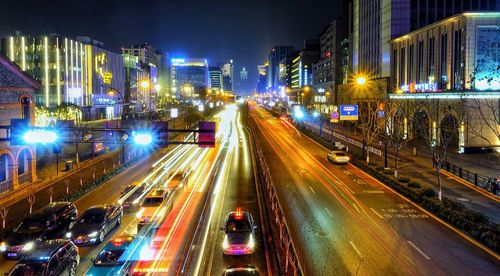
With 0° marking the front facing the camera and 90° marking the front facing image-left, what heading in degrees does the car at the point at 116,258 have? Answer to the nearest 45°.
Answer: approximately 45°

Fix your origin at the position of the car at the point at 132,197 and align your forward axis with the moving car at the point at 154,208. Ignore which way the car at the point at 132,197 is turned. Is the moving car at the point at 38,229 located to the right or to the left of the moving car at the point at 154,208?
right

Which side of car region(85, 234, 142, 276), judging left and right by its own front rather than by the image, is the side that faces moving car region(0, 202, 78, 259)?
right

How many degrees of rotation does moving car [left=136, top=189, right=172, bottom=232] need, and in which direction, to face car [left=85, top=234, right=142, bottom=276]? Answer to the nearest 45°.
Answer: approximately 45° to its left

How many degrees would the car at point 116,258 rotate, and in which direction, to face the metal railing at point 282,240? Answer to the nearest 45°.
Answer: approximately 135° to its left

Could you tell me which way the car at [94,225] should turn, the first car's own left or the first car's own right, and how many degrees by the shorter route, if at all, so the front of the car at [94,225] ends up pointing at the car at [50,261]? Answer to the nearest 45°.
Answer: approximately 45° to the first car's own left

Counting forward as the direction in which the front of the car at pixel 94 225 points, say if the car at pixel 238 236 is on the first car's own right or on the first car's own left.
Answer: on the first car's own left

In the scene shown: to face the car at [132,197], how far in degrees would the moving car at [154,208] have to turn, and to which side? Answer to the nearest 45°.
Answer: approximately 135° to its right

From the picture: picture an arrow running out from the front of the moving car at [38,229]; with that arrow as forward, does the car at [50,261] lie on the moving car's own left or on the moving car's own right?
on the moving car's own left

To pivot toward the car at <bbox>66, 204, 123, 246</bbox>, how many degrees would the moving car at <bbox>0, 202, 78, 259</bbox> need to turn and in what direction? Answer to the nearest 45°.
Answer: approximately 135° to its left
